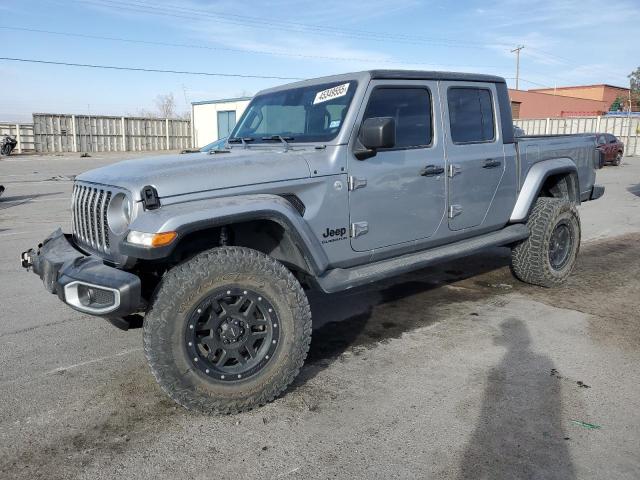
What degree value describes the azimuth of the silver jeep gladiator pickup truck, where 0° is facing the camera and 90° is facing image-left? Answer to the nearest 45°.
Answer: approximately 45°

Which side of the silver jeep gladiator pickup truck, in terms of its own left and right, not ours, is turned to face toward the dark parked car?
back

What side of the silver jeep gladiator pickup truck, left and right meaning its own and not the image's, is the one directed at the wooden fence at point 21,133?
right

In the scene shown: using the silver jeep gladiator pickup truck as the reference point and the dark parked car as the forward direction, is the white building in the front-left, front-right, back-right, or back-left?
front-left

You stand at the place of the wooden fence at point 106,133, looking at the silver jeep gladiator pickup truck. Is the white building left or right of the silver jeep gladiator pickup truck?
left

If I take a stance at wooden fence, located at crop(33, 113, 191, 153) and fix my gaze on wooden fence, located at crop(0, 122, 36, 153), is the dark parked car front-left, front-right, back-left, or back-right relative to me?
back-left

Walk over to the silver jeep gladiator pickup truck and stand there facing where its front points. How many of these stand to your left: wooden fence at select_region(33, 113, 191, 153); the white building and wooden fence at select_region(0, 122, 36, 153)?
0

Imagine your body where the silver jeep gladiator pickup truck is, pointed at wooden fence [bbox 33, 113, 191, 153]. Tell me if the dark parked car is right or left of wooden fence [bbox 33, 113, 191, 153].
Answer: right

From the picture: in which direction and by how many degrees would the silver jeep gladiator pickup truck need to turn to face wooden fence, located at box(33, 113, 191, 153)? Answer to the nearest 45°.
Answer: approximately 135° to its right

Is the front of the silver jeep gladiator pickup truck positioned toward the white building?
no
